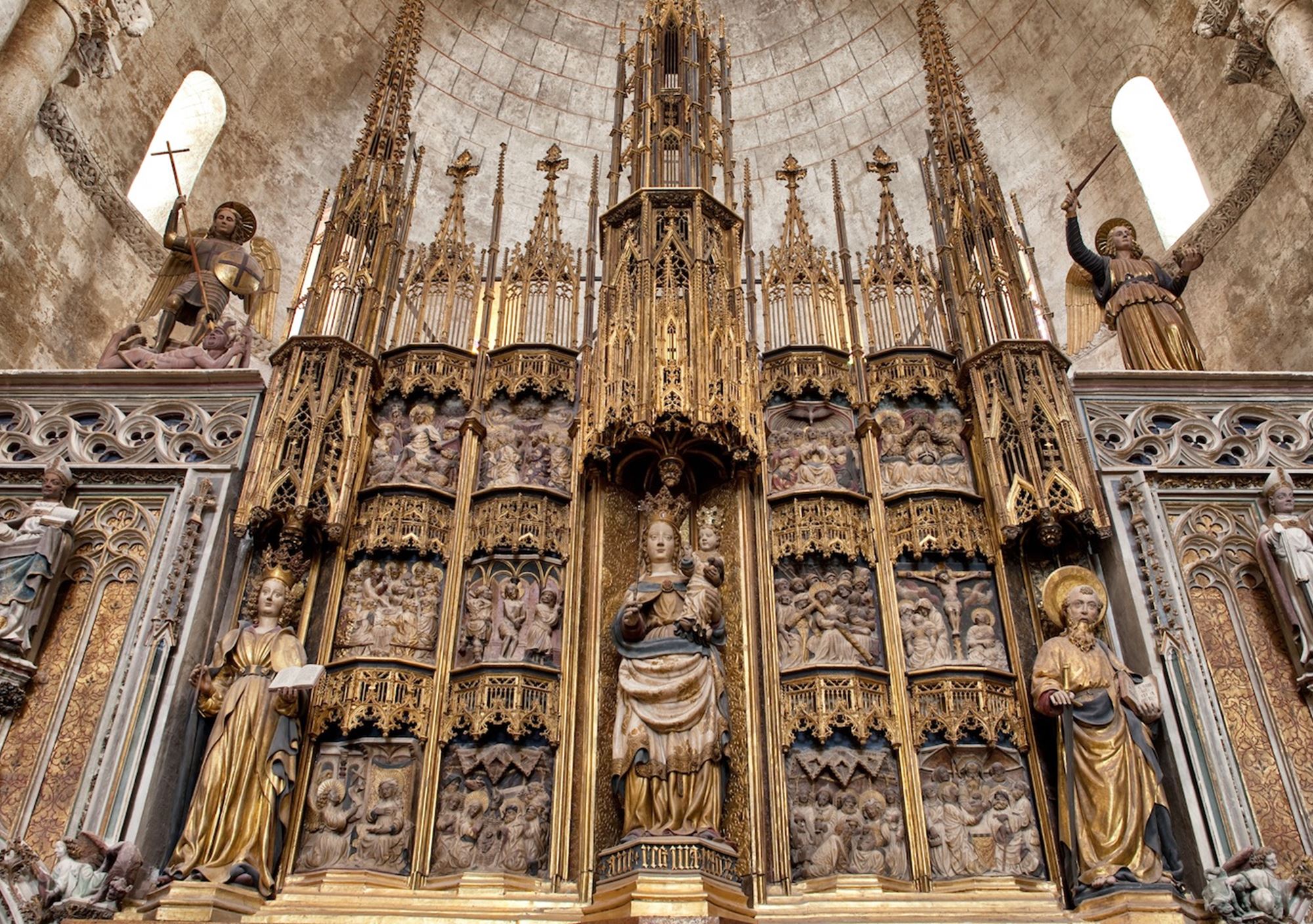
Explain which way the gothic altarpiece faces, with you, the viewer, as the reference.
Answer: facing the viewer

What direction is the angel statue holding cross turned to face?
toward the camera

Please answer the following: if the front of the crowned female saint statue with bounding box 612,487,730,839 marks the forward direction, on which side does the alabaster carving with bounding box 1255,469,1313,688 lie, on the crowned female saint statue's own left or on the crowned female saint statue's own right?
on the crowned female saint statue's own left

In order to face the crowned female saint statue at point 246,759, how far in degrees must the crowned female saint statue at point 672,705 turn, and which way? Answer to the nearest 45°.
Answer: approximately 90° to its right

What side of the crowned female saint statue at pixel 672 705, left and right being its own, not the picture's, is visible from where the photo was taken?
front

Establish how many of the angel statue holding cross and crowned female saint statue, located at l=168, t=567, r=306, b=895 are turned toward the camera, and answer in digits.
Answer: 2

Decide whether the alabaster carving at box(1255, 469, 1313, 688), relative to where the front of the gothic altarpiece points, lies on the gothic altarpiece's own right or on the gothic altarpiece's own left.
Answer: on the gothic altarpiece's own left

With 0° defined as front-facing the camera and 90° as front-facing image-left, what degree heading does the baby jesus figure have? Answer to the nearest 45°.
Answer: approximately 45°

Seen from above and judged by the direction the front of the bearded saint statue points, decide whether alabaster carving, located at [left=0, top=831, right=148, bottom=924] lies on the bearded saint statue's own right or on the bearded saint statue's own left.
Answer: on the bearded saint statue's own right

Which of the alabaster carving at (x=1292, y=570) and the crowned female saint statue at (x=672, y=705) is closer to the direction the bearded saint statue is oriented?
the crowned female saint statue

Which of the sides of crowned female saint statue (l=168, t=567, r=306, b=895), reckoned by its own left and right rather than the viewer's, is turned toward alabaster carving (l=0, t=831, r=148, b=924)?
right

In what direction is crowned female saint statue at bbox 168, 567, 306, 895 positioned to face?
toward the camera

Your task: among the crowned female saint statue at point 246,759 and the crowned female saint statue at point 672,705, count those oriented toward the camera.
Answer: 2
